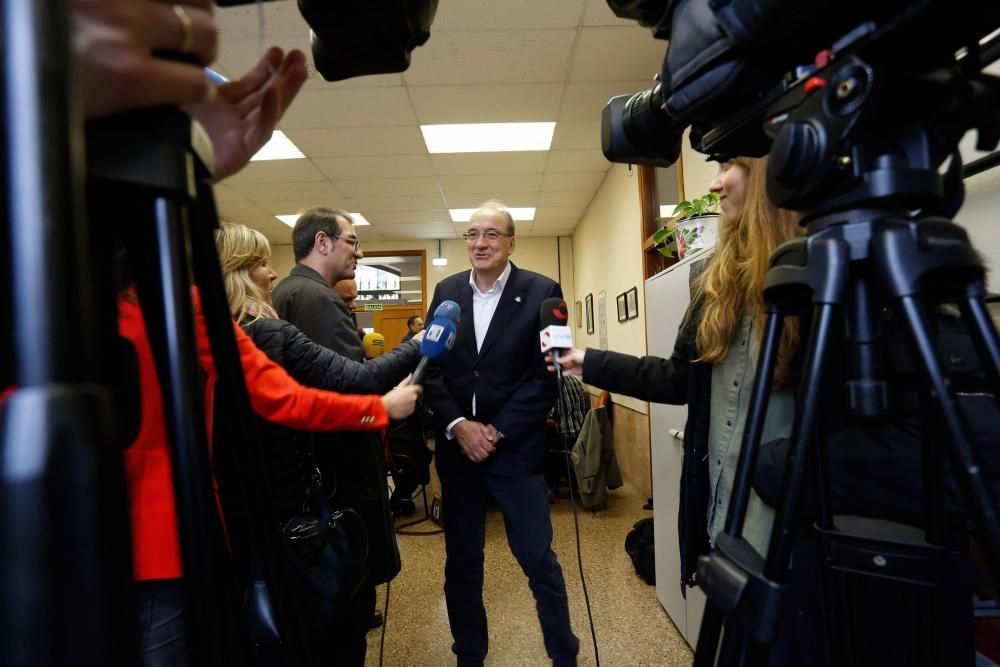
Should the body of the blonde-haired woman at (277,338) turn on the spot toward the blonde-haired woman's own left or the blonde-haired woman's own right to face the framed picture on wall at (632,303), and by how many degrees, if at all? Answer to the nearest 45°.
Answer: approximately 45° to the blonde-haired woman's own left

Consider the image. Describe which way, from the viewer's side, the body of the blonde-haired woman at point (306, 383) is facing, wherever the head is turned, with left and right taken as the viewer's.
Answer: facing to the right of the viewer

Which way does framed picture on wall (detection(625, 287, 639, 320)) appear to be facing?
to the viewer's left

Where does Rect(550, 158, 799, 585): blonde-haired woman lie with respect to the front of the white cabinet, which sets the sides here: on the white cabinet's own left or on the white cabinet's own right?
on the white cabinet's own left

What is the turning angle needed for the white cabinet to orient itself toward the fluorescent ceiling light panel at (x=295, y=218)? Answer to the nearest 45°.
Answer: approximately 45° to its right

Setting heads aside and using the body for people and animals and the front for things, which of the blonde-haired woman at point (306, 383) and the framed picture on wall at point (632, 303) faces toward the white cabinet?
the blonde-haired woman

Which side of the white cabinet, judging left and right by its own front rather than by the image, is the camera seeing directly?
left

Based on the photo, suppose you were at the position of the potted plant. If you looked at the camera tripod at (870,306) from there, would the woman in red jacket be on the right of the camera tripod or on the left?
right

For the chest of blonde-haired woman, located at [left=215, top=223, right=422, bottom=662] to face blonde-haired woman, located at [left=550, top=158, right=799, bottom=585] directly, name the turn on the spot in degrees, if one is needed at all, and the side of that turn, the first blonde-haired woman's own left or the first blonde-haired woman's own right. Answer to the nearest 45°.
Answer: approximately 45° to the first blonde-haired woman's own right

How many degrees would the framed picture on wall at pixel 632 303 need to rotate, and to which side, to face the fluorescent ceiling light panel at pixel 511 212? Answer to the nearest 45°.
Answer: approximately 45° to its right

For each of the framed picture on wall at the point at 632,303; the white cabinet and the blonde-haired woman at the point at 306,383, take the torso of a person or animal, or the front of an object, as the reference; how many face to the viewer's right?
1

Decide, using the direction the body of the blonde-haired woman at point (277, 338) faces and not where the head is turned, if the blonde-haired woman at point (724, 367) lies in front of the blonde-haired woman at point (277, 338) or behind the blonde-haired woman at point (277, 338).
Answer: in front

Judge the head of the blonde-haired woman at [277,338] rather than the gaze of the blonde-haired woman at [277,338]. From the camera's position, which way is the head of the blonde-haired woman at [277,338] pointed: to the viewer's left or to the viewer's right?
to the viewer's right
